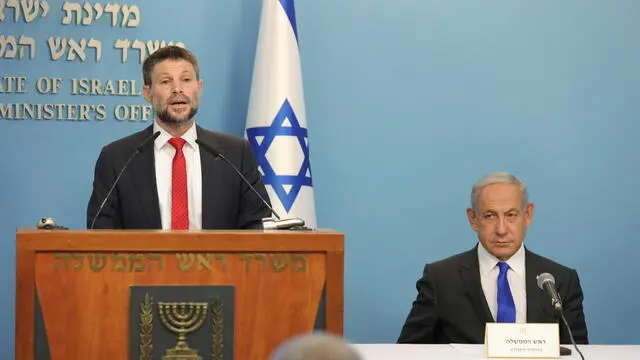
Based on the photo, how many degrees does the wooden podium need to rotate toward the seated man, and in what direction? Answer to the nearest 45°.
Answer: approximately 135° to its left

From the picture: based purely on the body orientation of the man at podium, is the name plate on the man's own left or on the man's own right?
on the man's own left

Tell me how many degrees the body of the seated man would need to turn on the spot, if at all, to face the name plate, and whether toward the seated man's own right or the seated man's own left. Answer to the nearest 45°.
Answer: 0° — they already face it

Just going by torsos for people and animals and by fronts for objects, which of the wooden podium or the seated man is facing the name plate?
the seated man

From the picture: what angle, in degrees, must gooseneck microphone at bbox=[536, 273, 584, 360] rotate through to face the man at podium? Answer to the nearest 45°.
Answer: approximately 45° to its left

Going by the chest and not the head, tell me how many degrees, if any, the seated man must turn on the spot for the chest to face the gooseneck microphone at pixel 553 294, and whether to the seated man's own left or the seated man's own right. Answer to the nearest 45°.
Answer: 0° — they already face it

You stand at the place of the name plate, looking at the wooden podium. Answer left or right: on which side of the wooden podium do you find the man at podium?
right

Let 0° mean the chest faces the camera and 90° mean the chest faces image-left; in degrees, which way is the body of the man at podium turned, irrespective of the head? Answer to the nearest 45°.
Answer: approximately 0°
